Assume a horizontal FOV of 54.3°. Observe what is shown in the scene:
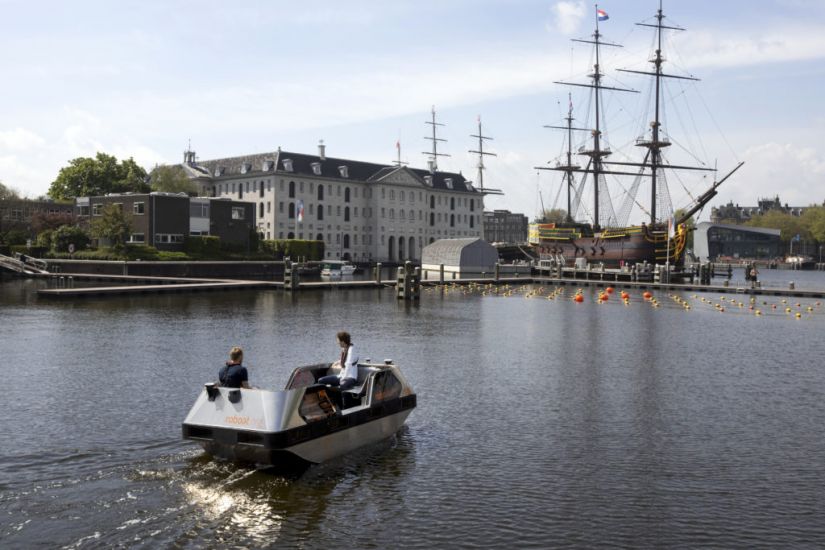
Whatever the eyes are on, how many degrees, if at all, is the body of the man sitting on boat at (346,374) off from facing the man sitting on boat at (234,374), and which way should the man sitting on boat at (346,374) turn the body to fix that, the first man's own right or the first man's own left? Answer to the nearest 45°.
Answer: approximately 45° to the first man's own left

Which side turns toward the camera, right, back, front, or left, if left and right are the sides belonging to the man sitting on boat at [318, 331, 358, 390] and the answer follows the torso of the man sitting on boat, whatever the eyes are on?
left

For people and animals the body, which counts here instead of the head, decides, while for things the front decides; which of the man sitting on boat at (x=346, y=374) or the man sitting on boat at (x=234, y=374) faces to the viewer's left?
the man sitting on boat at (x=346, y=374)

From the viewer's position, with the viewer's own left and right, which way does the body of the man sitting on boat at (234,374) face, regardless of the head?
facing away from the viewer and to the right of the viewer

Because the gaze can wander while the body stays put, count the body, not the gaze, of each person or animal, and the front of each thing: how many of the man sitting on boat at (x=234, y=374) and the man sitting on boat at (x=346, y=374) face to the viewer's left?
1

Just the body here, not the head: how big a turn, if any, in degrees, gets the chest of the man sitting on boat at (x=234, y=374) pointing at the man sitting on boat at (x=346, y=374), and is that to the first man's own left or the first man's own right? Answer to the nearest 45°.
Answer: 0° — they already face them
